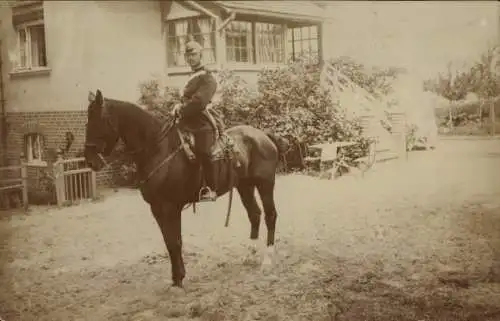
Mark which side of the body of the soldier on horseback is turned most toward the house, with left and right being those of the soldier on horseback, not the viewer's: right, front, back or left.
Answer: right

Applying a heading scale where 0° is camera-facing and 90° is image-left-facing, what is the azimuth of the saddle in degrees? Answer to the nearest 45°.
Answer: approximately 90°

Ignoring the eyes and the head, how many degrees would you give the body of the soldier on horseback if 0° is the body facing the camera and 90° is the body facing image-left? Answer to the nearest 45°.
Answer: approximately 45°

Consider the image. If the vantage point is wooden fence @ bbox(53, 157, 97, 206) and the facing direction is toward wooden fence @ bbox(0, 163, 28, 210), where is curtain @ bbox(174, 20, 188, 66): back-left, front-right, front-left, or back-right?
back-right

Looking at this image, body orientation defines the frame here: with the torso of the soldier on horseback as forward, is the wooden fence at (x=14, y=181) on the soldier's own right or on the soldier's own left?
on the soldier's own right
